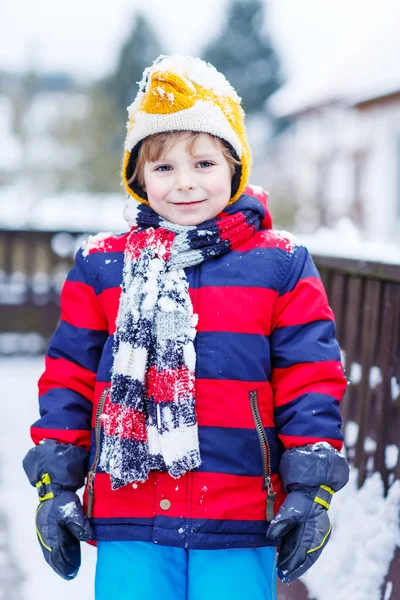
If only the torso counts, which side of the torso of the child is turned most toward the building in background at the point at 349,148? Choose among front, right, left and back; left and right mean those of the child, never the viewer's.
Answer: back

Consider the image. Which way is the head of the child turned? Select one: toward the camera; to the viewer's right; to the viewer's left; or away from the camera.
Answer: toward the camera

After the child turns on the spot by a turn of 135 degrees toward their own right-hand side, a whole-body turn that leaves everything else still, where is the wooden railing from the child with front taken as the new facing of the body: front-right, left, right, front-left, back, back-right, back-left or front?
right

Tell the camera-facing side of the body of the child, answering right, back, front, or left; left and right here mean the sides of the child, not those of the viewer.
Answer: front
